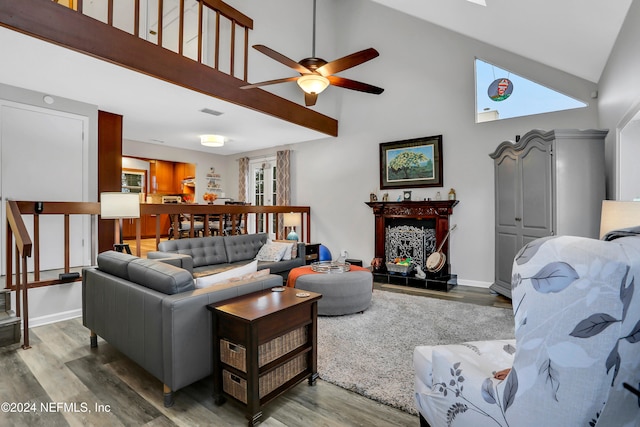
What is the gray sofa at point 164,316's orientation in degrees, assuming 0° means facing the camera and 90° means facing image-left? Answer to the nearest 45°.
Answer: approximately 225°

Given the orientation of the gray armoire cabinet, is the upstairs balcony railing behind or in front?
in front

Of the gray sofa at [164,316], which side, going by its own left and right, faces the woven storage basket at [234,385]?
right

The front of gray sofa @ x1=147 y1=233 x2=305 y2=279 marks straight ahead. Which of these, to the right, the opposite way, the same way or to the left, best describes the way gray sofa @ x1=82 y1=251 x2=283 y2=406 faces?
to the left

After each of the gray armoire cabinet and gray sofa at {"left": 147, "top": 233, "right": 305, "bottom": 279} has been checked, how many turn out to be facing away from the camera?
0

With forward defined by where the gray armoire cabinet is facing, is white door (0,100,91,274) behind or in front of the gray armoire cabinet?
in front

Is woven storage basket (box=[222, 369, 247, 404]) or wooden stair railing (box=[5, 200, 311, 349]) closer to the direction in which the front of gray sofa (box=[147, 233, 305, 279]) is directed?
the woven storage basket

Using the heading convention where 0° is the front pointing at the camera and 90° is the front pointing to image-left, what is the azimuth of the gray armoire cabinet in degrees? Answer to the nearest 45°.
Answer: approximately 45°

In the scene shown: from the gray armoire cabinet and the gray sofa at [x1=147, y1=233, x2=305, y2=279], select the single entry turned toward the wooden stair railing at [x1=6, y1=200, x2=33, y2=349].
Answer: the gray armoire cabinet

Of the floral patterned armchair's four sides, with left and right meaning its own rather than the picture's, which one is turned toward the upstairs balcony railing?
front

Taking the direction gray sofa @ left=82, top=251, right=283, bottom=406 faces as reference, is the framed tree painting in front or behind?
in front

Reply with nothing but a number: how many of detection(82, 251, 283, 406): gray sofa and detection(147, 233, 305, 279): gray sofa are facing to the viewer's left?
0

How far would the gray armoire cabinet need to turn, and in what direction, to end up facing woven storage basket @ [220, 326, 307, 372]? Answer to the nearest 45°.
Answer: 0° — it already faces it

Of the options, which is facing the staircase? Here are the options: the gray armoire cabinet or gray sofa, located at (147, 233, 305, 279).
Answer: the gray armoire cabinet

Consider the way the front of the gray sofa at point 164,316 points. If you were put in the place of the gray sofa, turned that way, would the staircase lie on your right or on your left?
on your left
